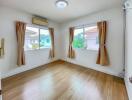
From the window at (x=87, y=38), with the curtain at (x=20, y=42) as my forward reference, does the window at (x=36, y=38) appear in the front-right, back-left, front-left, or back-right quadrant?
front-right

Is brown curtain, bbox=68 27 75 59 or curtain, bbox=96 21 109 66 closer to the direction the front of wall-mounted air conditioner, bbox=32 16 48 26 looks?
the curtain

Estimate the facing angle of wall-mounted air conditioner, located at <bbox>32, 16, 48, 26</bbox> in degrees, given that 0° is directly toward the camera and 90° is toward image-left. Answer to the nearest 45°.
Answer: approximately 315°

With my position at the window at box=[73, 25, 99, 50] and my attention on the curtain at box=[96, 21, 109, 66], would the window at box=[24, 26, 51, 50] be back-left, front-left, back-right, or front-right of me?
back-right

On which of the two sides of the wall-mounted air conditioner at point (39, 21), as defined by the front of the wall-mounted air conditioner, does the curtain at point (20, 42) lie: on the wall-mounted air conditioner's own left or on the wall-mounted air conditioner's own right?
on the wall-mounted air conditioner's own right

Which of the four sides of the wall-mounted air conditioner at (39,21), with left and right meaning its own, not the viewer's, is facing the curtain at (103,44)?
front

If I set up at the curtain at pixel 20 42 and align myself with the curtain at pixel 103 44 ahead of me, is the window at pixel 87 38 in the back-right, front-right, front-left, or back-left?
front-left
